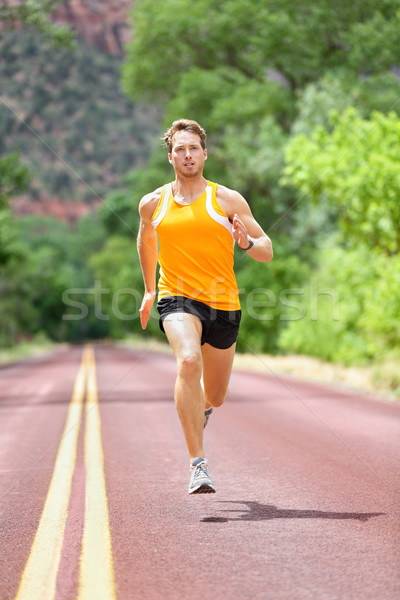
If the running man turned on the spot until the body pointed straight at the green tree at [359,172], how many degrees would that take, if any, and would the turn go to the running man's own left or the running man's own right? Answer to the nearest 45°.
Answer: approximately 180°

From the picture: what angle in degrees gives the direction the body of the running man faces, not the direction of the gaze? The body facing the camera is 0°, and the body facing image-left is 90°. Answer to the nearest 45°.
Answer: approximately 0°
